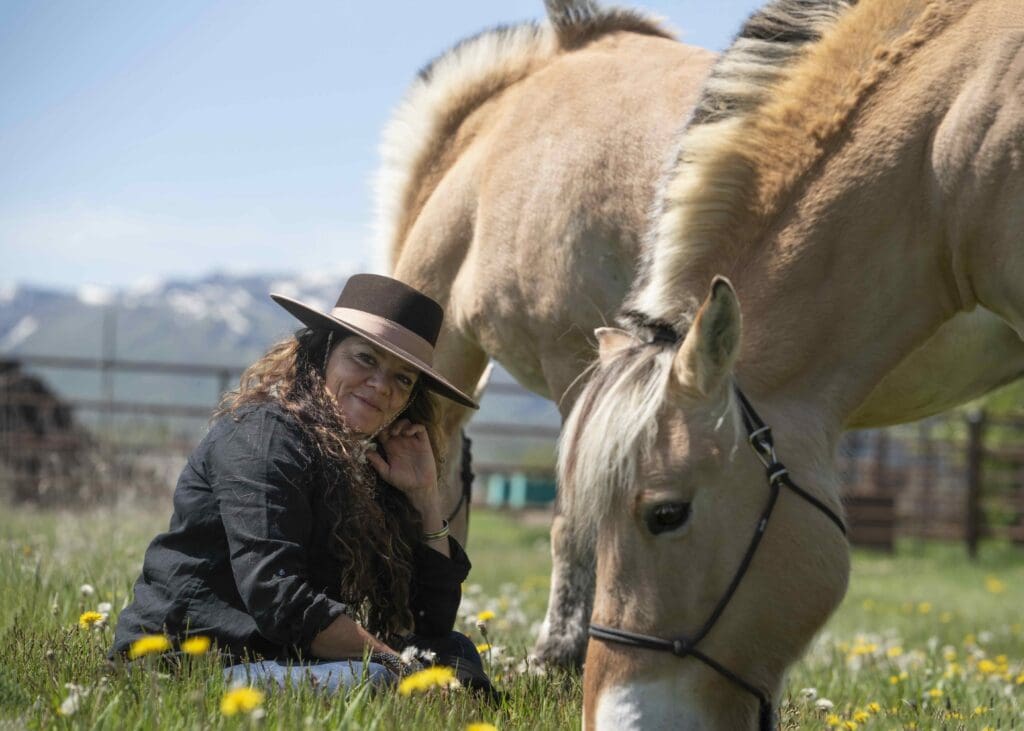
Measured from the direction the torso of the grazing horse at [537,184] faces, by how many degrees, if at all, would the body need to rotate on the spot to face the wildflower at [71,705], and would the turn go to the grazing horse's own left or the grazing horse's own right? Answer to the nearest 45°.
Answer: approximately 45° to the grazing horse's own left

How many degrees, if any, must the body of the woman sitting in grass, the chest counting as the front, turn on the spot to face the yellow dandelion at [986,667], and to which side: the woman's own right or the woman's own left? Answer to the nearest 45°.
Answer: approximately 90° to the woman's own left

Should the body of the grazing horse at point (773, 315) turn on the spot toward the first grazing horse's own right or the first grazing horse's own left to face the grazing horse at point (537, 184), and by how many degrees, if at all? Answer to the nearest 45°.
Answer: approximately 90° to the first grazing horse's own right

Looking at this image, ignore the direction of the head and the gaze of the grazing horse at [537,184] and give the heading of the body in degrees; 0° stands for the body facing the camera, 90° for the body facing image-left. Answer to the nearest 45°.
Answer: approximately 45°

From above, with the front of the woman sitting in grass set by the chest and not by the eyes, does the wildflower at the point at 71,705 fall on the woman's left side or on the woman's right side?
on the woman's right side

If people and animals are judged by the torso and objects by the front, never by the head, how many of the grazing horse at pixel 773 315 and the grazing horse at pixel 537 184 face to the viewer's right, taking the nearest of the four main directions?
0

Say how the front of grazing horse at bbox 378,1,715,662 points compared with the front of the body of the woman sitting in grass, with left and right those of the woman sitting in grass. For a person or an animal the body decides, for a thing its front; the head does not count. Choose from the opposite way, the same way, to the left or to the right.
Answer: to the right

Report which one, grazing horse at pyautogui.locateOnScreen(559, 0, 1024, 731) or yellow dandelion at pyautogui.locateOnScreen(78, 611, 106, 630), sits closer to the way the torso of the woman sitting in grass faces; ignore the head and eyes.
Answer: the grazing horse

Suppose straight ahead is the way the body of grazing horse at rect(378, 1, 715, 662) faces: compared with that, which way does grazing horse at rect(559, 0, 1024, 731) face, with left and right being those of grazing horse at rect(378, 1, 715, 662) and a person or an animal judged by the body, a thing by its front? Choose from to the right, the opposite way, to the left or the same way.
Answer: the same way

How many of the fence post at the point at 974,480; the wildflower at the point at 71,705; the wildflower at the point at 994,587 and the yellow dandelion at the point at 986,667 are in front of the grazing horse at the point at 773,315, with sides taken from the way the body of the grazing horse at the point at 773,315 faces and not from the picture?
1

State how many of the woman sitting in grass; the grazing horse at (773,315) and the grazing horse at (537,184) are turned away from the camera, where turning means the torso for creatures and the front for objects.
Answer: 0

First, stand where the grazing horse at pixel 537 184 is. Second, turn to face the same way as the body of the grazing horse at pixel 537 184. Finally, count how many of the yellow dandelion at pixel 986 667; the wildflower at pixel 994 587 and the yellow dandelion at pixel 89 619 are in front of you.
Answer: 1

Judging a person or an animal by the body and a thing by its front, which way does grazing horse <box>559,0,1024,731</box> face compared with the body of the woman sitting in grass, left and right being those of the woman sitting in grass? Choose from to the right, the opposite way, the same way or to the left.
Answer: to the right

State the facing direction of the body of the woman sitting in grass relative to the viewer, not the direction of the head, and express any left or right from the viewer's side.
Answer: facing the viewer and to the right of the viewer

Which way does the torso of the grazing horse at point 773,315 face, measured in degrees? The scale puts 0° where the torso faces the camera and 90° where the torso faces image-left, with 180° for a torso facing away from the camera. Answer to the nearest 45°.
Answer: approximately 45°

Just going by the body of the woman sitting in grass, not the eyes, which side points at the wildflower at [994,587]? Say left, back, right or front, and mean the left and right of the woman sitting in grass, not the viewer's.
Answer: left

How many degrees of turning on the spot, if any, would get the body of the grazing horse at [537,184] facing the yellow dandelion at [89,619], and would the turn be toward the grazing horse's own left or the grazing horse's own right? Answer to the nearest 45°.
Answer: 0° — it already faces it
